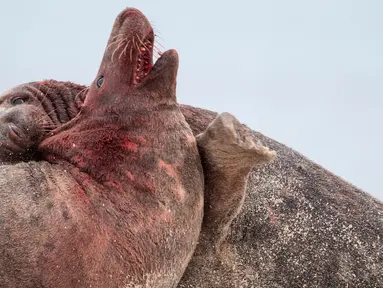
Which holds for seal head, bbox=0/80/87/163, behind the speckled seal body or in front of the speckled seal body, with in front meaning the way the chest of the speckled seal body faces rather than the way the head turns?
in front

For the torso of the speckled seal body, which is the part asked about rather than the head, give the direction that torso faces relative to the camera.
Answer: to the viewer's left
